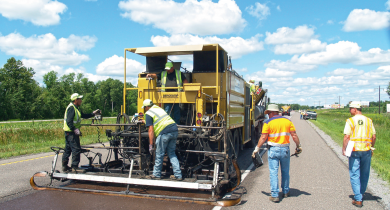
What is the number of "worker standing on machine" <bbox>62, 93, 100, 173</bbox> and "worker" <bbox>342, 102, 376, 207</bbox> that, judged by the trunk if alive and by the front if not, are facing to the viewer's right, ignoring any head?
1

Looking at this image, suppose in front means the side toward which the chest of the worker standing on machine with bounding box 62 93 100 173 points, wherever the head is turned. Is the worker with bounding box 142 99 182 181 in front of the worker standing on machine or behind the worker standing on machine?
in front

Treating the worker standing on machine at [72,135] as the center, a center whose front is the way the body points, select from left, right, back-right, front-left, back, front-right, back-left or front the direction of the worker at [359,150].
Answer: front-right

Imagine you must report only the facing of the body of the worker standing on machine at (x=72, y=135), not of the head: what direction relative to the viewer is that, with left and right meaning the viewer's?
facing to the right of the viewer

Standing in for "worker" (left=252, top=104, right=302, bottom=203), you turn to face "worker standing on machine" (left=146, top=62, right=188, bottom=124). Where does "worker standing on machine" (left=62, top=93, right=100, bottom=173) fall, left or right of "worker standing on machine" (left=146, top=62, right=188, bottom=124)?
left

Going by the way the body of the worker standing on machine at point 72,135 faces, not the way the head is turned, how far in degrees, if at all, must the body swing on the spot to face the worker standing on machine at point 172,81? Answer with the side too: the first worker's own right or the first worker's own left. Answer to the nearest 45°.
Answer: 0° — they already face them
